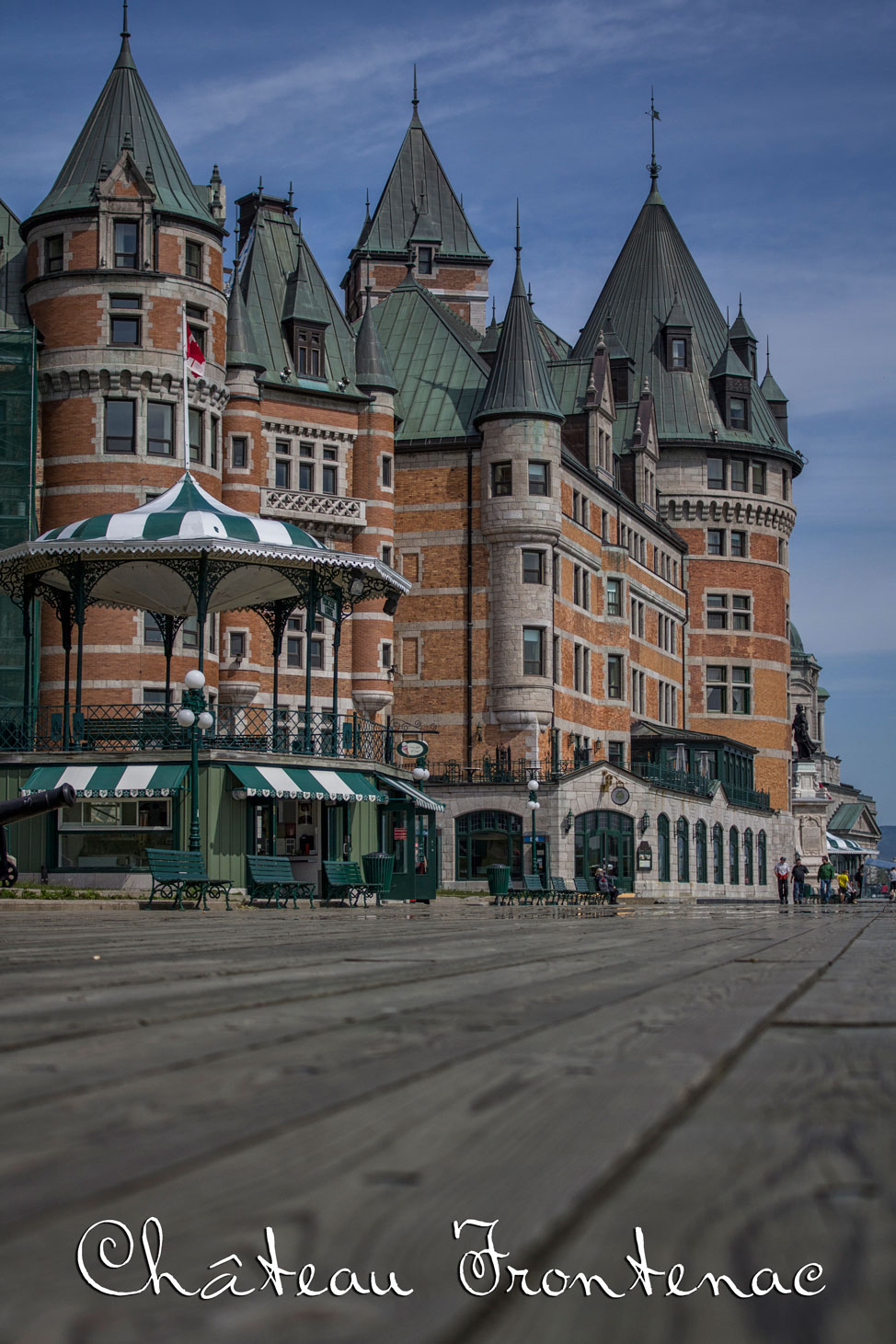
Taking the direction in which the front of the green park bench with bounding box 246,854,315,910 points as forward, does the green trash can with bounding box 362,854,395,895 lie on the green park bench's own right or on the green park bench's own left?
on the green park bench's own left

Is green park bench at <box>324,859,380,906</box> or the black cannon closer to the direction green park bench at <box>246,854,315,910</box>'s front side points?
the black cannon

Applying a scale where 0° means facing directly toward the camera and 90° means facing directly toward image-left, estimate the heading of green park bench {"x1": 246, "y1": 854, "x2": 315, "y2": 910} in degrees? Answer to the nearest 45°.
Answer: approximately 315°

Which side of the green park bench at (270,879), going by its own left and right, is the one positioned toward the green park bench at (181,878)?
right

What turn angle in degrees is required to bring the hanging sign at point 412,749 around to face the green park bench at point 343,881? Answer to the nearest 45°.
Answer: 0° — it already faces it

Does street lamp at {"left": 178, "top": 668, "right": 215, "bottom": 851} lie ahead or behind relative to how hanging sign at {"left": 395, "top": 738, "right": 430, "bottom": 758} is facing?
ahead

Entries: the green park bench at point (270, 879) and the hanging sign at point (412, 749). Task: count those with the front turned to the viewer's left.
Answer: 0

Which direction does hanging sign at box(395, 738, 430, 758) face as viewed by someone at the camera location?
facing the viewer
